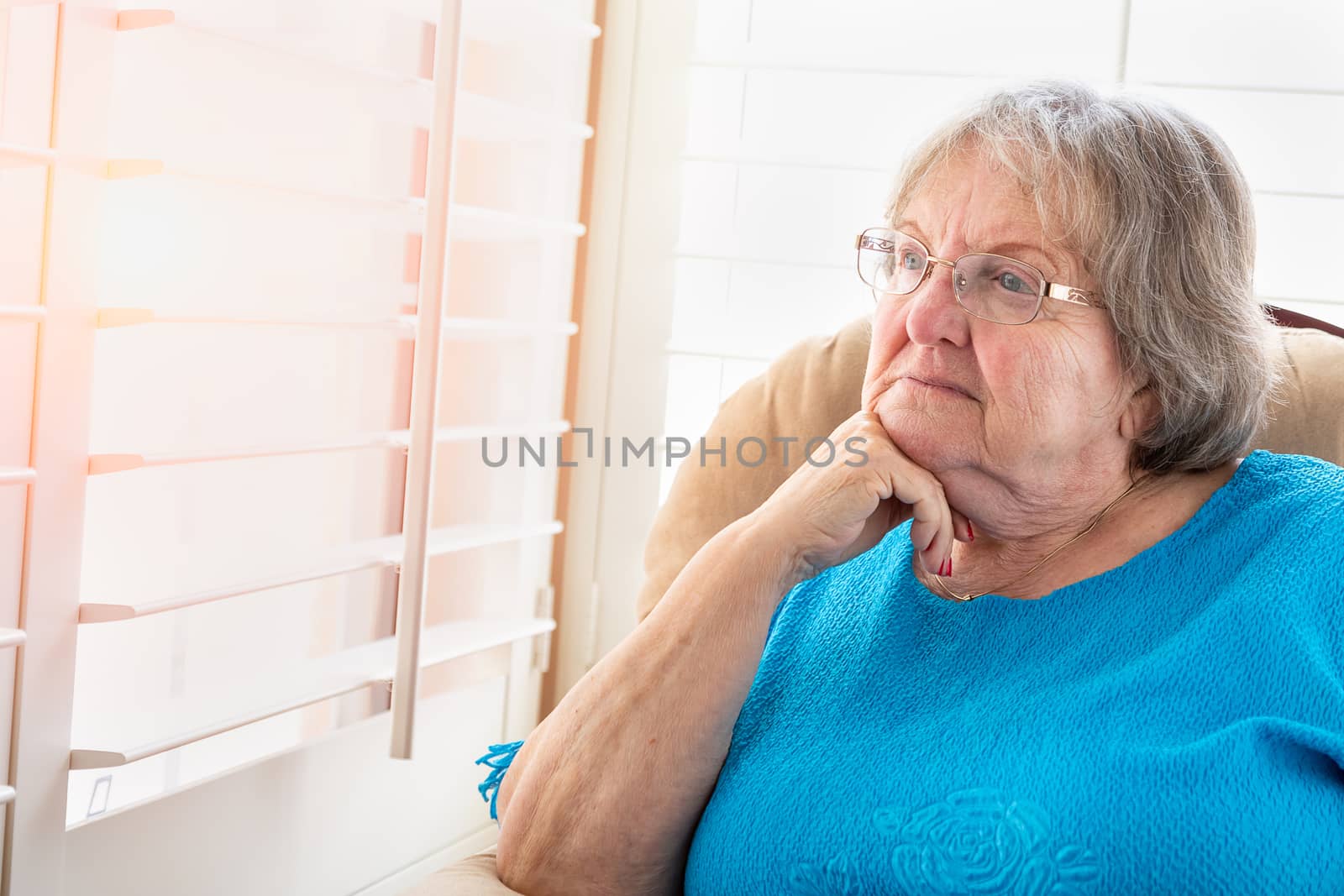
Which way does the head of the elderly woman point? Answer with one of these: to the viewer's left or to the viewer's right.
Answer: to the viewer's left

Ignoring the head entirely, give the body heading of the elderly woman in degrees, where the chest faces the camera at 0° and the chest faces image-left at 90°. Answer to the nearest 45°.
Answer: approximately 45°
